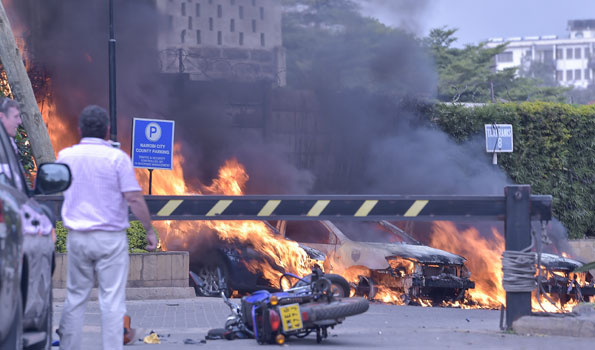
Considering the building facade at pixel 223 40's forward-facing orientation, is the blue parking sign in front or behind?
in front

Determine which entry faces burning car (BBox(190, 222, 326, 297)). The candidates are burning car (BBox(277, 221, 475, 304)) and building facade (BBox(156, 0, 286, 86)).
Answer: the building facade

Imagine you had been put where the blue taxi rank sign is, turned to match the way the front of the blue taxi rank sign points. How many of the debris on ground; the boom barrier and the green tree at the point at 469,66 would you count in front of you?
2

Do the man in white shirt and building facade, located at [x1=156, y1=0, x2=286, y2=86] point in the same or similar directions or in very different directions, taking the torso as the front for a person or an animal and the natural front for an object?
very different directions

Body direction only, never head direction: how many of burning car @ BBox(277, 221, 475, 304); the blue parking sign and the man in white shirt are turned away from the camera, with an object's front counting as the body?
1

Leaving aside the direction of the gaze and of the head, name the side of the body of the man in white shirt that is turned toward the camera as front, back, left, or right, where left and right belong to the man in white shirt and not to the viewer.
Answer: back

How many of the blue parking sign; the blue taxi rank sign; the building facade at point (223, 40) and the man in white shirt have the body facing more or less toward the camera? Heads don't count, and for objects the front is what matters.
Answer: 3

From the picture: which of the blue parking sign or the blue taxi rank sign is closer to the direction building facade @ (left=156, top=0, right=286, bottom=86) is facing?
the blue parking sign

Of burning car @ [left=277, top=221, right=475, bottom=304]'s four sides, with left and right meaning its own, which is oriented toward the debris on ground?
right

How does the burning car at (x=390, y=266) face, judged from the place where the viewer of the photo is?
facing the viewer and to the right of the viewer

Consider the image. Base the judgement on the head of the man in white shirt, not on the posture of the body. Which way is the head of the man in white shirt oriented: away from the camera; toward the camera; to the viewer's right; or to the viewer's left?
away from the camera
